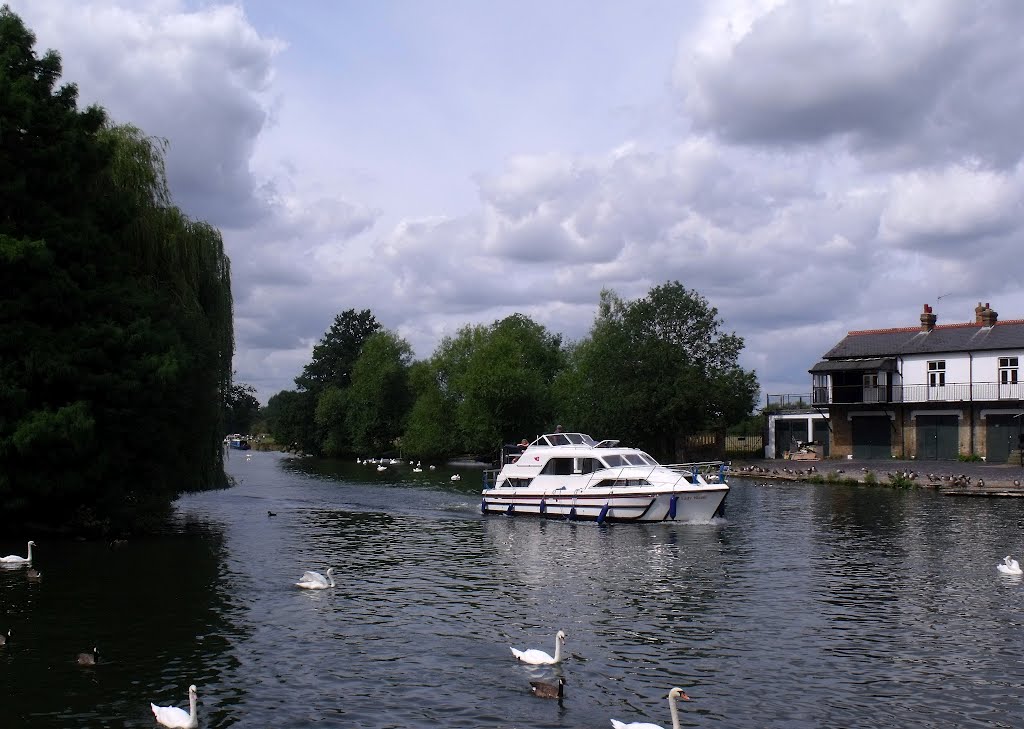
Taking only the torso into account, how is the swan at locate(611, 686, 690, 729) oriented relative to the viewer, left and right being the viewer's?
facing to the right of the viewer

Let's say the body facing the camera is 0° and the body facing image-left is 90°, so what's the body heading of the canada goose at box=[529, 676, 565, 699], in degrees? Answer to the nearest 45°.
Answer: approximately 270°

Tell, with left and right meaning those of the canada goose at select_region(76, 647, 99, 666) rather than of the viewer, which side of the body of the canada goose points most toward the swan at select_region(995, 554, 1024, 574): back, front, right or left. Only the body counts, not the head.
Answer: front

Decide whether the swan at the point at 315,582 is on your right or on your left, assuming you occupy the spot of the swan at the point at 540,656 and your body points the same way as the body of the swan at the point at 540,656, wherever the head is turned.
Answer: on your left

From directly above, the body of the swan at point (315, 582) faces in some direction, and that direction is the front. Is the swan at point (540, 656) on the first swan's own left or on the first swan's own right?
on the first swan's own right

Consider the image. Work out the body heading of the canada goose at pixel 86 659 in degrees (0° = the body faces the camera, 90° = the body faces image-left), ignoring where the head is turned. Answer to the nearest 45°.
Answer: approximately 270°

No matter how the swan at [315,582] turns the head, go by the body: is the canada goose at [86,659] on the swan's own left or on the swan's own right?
on the swan's own right

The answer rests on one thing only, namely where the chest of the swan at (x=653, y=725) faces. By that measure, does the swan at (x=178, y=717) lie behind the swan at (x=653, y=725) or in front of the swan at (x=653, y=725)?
behind

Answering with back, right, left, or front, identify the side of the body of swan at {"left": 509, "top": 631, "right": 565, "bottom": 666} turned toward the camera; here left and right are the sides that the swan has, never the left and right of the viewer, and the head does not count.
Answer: right

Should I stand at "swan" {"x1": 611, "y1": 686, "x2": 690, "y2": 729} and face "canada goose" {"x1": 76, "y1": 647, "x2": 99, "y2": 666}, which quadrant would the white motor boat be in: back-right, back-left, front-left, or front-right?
front-right

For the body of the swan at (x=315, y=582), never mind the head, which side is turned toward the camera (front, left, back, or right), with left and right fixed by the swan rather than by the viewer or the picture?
right
